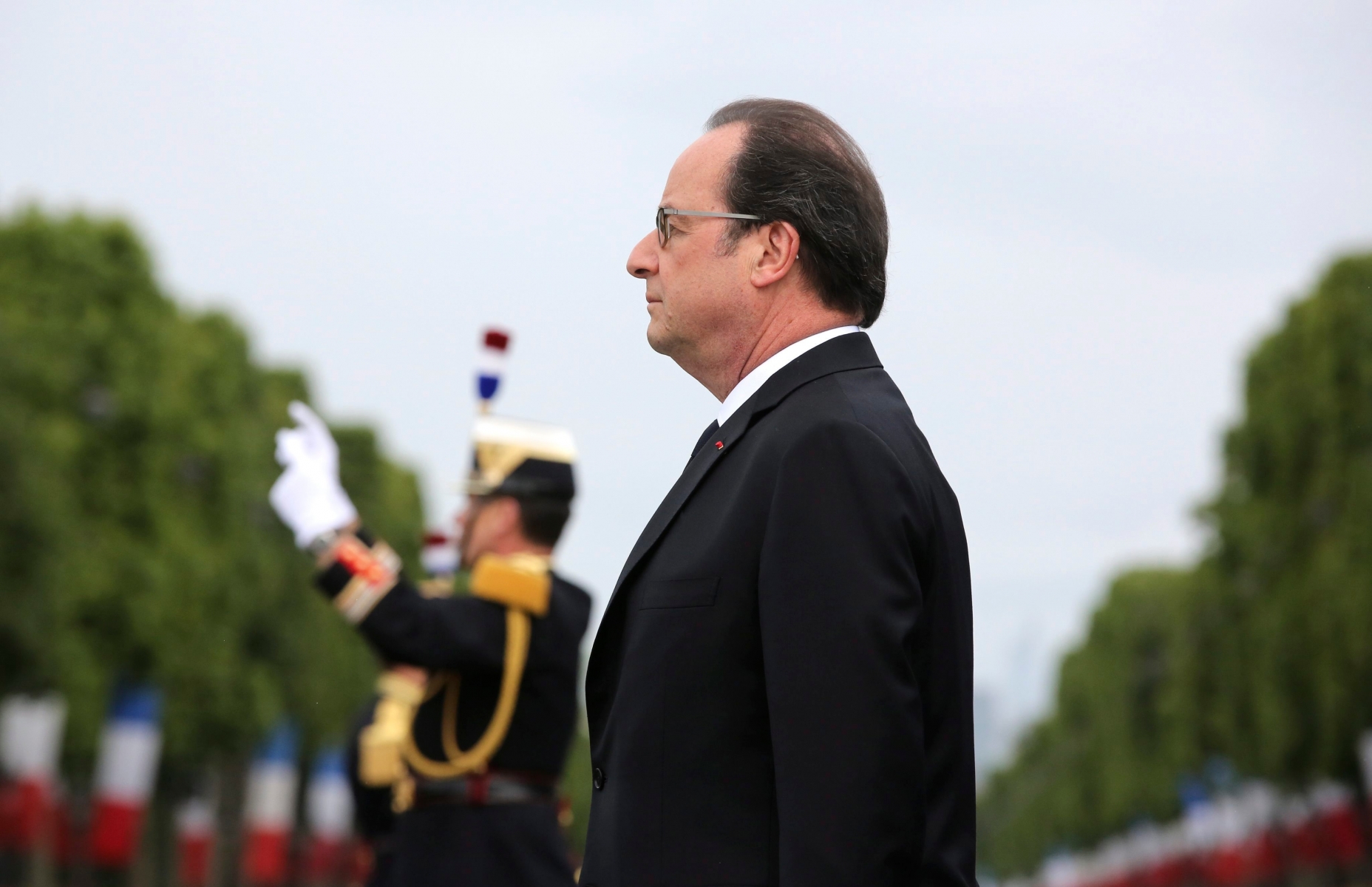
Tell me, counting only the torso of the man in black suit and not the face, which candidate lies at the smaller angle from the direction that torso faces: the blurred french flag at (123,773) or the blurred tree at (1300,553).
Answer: the blurred french flag

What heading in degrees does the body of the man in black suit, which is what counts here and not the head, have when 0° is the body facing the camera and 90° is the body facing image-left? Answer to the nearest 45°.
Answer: approximately 90°

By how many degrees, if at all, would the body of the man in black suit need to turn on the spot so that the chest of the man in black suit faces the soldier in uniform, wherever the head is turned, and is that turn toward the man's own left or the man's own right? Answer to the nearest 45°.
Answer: approximately 90° to the man's own right

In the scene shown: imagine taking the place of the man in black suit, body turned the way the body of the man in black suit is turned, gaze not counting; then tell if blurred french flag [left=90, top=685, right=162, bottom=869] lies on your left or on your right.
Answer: on your right

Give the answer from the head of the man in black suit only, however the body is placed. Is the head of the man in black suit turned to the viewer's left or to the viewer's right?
to the viewer's left
